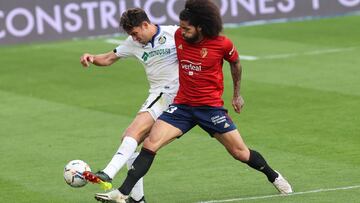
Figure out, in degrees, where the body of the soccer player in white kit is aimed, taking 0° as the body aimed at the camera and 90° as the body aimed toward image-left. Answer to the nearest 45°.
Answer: approximately 45°

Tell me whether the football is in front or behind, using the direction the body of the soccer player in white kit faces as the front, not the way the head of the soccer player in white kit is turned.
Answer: in front

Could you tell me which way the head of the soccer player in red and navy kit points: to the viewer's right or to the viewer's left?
to the viewer's left

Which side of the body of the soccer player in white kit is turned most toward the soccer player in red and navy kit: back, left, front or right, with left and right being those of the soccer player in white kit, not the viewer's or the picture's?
left
